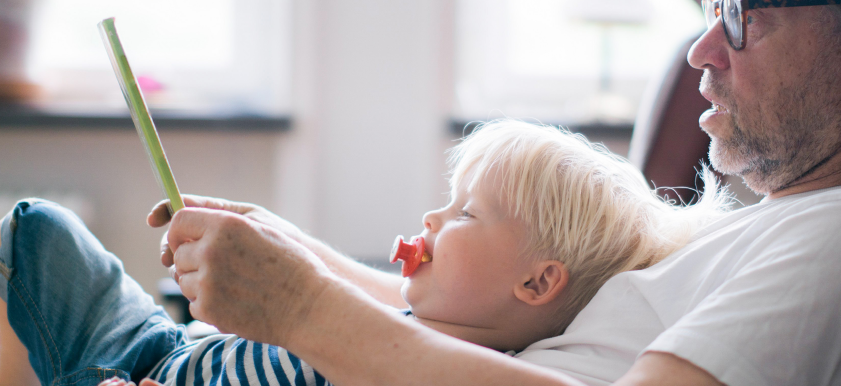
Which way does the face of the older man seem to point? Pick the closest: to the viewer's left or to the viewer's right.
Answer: to the viewer's left

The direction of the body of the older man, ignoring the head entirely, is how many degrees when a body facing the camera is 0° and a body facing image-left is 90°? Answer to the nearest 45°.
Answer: approximately 90°
